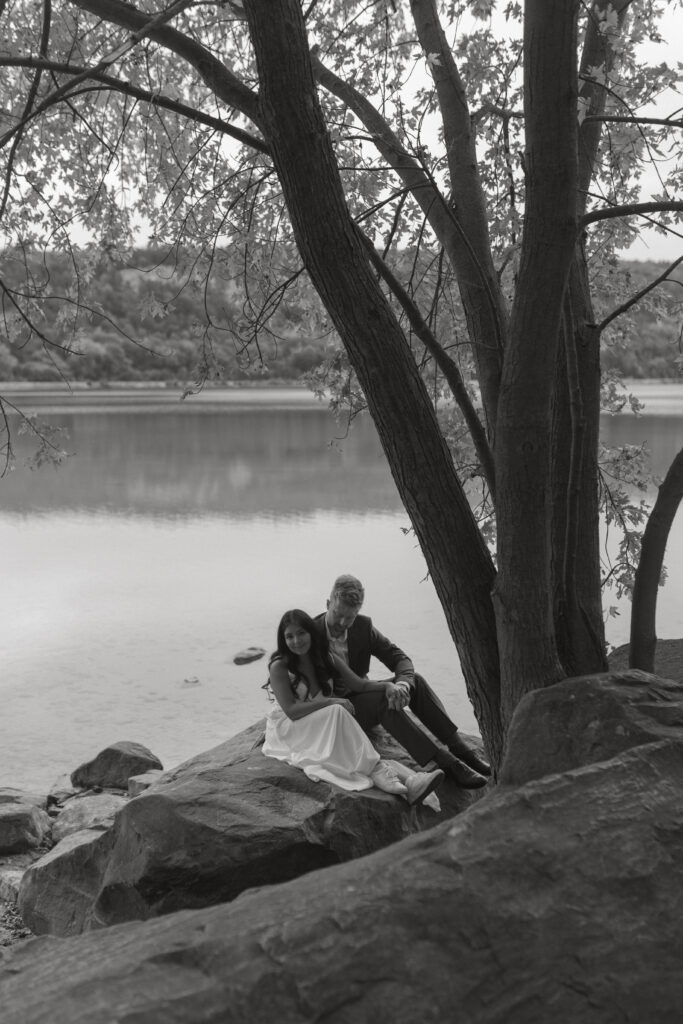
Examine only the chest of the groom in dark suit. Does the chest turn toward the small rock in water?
no

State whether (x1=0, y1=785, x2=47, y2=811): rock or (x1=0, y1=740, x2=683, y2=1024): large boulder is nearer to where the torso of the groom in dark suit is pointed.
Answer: the large boulder

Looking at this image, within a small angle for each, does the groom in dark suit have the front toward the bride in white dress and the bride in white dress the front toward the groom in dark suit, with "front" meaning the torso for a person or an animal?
no

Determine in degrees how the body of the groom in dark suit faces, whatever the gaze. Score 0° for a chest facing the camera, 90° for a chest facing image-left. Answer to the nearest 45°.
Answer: approximately 315°

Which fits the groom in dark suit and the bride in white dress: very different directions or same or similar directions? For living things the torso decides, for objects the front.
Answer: same or similar directions

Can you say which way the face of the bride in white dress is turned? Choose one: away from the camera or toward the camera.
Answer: toward the camera

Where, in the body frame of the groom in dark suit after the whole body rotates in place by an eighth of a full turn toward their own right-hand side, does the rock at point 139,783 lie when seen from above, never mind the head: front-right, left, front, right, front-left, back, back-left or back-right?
back-right

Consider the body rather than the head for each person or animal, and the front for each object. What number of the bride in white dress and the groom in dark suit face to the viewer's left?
0

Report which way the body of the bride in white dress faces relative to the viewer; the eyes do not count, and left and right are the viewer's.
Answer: facing the viewer and to the right of the viewer
